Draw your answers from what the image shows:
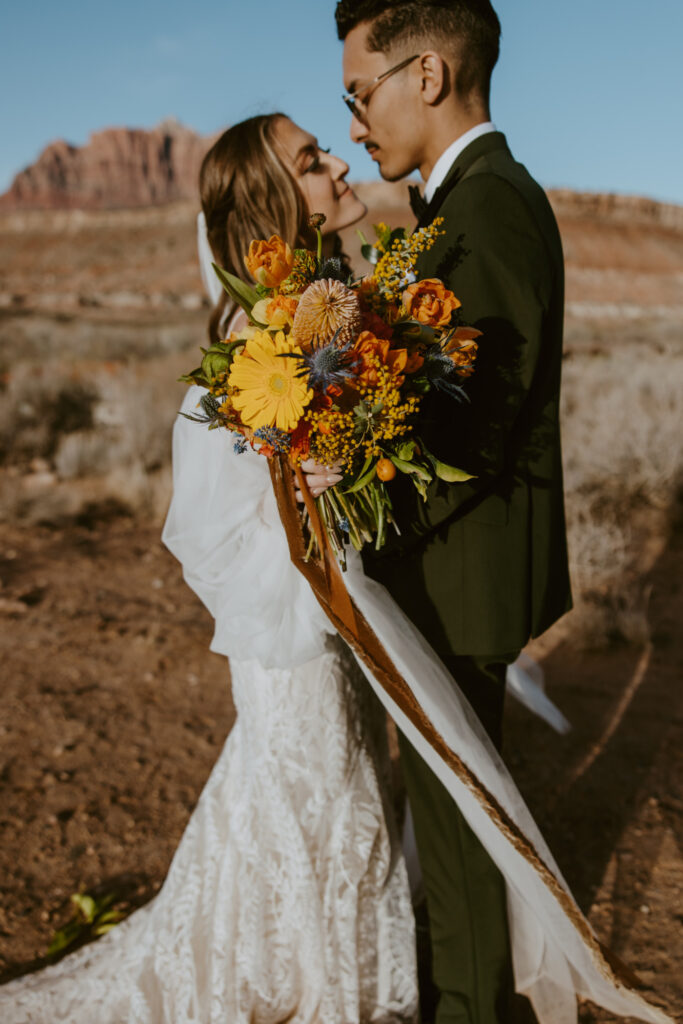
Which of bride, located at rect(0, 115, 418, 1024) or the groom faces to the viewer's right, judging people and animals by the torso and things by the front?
the bride

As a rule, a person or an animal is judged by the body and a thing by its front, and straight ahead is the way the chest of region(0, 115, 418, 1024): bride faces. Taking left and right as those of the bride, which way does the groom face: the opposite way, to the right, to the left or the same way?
the opposite way

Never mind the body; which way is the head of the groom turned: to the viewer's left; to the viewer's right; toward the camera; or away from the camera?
to the viewer's left

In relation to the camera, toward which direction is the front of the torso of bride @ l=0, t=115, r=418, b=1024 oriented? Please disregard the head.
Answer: to the viewer's right

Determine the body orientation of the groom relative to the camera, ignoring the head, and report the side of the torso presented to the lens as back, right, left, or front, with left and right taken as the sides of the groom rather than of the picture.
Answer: left

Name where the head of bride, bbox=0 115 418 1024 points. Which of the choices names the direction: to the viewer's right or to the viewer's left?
to the viewer's right

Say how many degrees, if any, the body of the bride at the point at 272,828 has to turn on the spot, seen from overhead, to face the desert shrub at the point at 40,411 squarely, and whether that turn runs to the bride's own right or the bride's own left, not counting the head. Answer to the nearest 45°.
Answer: approximately 90° to the bride's own left

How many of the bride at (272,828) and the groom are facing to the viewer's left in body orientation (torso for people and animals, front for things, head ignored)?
1
